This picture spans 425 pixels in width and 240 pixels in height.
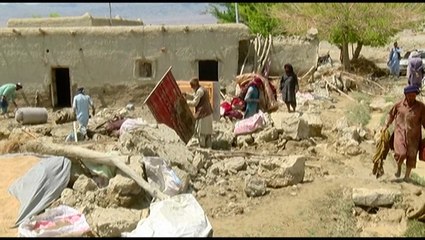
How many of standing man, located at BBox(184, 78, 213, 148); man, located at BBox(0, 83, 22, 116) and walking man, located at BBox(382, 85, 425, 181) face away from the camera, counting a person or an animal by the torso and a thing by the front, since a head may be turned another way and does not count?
0

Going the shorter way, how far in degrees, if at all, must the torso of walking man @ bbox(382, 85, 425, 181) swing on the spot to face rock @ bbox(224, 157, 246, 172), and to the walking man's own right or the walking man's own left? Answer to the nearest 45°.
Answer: approximately 90° to the walking man's own right

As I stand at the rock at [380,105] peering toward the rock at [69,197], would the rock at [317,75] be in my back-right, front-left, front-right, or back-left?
back-right

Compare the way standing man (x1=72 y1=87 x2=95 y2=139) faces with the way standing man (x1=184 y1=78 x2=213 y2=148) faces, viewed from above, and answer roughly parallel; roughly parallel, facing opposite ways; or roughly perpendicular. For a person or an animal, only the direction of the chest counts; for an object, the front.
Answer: roughly perpendicular

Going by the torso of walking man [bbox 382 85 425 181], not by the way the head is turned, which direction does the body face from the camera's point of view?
toward the camera

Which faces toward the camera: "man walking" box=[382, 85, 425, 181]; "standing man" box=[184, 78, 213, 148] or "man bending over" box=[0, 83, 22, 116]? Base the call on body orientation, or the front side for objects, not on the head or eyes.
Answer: "man walking" box=[382, 85, 425, 181]

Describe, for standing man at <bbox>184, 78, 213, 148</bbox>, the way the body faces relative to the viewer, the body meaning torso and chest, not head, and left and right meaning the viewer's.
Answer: facing to the left of the viewer

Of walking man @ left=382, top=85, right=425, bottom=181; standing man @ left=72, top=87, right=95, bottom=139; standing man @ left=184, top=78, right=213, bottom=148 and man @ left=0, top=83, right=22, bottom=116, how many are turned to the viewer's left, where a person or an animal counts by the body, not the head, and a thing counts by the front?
1

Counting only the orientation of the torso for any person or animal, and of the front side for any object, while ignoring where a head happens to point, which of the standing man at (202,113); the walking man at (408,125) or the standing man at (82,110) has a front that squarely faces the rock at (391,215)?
the walking man at (408,125)

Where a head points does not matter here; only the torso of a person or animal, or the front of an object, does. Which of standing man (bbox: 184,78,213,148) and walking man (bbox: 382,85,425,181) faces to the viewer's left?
standing man (bbox: 184,78,213,148)
